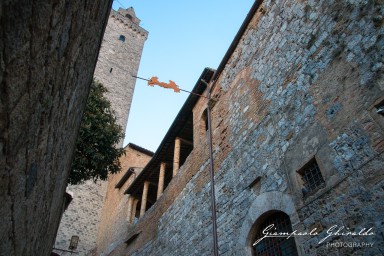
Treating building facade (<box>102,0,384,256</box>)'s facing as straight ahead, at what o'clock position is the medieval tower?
The medieval tower is roughly at 3 o'clock from the building facade.

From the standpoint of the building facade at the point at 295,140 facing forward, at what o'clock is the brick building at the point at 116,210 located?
The brick building is roughly at 3 o'clock from the building facade.

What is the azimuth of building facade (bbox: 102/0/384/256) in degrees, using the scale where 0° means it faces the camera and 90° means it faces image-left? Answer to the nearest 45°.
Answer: approximately 45°
